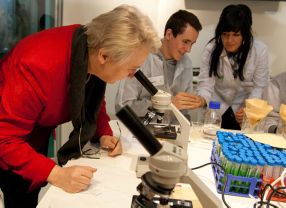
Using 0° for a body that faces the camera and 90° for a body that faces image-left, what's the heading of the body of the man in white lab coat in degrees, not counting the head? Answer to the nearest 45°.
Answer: approximately 315°
